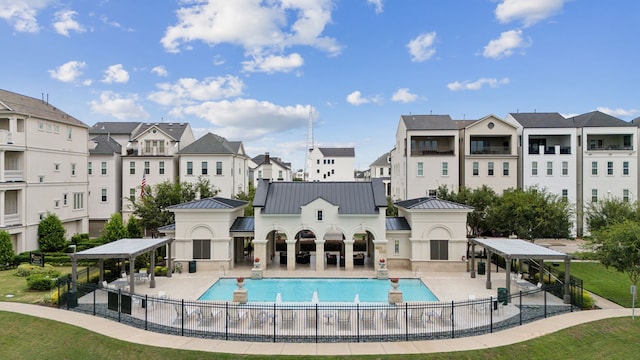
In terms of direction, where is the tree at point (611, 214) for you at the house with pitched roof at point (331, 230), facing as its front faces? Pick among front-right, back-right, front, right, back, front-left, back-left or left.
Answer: left

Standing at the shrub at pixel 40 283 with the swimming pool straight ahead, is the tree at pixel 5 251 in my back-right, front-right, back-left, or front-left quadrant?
back-left

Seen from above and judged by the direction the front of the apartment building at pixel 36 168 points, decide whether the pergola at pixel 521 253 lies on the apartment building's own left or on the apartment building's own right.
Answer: on the apartment building's own left

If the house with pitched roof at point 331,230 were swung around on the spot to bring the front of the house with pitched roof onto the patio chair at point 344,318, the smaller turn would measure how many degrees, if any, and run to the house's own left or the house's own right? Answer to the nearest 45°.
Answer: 0° — it already faces it

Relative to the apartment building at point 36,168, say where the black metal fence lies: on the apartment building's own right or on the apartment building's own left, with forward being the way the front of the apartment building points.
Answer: on the apartment building's own left

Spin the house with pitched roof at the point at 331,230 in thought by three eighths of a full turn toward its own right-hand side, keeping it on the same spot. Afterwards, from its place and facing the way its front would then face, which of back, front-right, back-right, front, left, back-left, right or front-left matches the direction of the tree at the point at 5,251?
front-left

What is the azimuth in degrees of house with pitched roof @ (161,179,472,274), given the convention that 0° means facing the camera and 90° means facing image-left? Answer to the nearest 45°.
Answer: approximately 0°

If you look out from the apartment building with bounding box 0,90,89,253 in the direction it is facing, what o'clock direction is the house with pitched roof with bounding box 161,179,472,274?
The house with pitched roof is roughly at 9 o'clock from the apartment building.

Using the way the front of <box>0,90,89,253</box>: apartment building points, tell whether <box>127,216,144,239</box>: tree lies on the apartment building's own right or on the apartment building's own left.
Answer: on the apartment building's own left

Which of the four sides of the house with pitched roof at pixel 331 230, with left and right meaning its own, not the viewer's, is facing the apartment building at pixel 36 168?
right

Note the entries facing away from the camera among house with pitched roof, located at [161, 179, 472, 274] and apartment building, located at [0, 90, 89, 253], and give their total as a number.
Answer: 0

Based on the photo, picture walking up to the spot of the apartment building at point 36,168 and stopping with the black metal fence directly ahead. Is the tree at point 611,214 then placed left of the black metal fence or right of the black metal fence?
left

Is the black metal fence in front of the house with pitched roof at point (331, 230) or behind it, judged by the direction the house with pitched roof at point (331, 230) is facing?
in front

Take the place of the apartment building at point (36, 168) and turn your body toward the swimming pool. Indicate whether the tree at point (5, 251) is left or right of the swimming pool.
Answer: right
